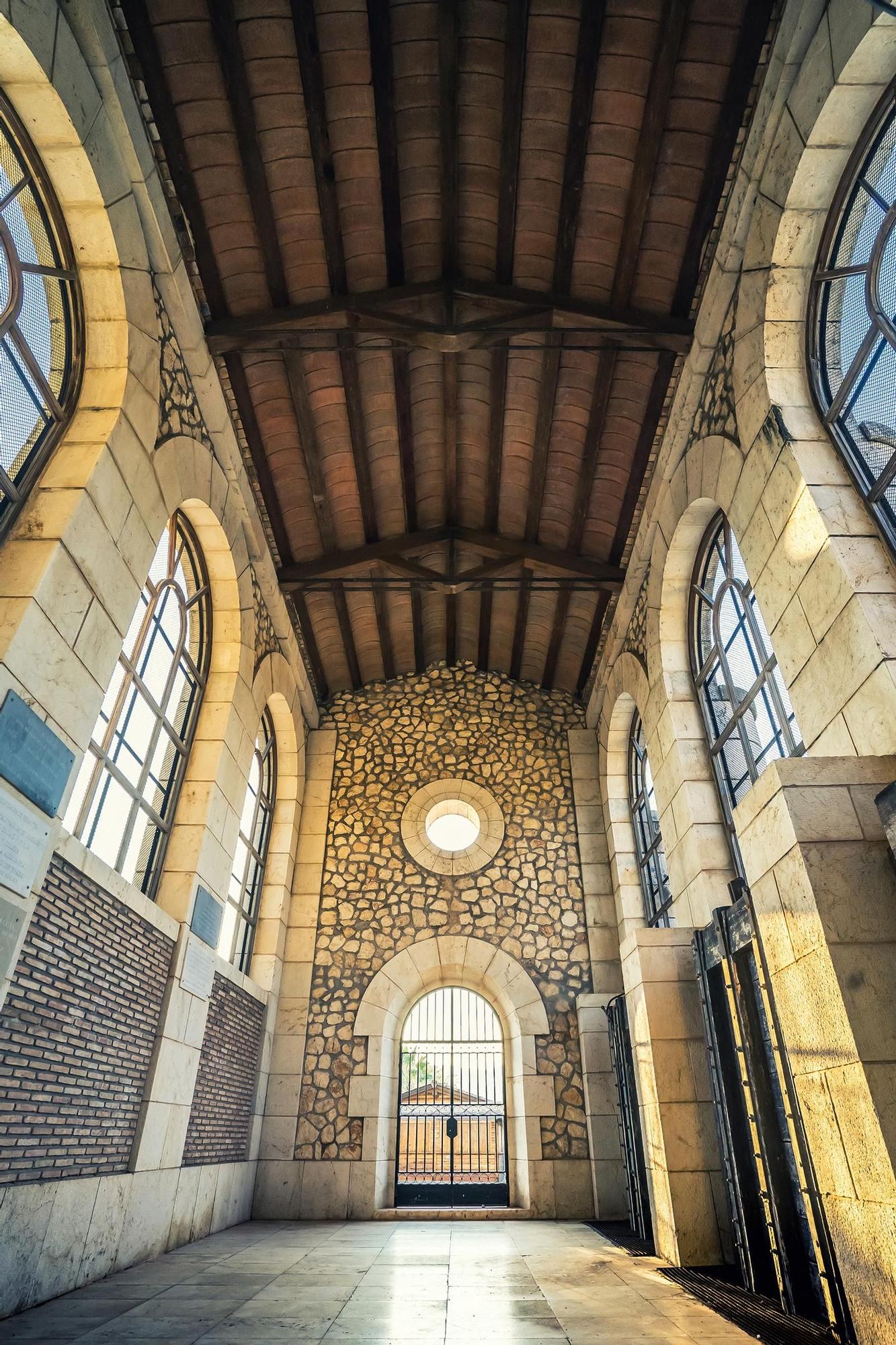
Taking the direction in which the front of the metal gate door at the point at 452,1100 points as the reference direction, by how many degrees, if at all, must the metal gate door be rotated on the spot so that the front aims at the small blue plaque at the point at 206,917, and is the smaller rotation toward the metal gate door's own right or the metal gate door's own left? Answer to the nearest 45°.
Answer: approximately 45° to the metal gate door's own right

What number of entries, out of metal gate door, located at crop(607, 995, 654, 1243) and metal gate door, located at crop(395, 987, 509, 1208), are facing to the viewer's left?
1

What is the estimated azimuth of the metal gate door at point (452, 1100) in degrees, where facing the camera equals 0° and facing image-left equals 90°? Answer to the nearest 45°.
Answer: approximately 0°

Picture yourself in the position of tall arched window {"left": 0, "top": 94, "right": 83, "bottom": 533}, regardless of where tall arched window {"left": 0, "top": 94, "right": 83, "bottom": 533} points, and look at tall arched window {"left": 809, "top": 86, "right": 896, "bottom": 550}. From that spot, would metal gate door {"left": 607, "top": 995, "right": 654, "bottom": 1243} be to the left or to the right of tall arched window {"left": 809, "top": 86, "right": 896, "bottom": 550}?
left

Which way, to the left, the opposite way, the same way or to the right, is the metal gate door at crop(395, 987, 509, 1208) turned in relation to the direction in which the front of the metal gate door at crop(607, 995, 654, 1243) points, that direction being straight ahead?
to the left

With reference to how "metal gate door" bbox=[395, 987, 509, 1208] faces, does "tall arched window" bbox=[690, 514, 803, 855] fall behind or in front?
in front

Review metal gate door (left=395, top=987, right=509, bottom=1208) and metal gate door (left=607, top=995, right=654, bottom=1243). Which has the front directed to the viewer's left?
metal gate door (left=607, top=995, right=654, bottom=1243)

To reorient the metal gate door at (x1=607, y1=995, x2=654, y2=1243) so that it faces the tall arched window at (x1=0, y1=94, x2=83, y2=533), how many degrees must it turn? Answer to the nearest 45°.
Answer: approximately 45° to its left

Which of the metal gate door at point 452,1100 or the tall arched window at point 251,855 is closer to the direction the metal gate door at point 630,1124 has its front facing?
the tall arched window

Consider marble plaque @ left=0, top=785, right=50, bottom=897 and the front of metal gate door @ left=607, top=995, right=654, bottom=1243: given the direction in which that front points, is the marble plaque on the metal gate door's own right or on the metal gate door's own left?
on the metal gate door's own left

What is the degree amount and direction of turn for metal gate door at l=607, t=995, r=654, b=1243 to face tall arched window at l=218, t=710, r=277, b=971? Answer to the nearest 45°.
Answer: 0° — it already faces it

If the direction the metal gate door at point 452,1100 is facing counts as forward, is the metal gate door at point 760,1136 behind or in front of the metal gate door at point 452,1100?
in front

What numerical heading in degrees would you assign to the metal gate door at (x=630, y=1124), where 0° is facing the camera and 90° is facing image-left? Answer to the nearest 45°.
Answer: approximately 90°
